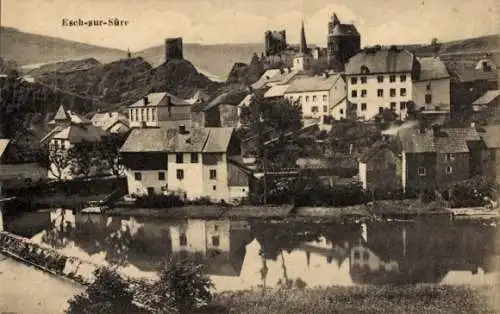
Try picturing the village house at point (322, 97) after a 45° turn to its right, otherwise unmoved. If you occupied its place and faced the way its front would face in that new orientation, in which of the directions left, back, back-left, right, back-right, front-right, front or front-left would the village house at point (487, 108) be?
back

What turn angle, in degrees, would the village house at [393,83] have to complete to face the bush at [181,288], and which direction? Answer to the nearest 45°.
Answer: approximately 45° to its right

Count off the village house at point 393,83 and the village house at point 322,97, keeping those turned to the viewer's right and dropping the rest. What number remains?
0

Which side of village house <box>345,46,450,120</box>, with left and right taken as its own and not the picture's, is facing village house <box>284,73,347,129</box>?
right

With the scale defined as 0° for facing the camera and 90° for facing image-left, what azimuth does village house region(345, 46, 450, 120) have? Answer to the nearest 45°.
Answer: approximately 0°

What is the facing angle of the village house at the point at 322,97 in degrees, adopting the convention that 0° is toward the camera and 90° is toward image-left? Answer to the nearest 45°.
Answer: approximately 45°

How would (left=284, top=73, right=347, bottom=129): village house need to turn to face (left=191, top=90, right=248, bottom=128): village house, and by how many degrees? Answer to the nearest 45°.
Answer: approximately 45° to its right

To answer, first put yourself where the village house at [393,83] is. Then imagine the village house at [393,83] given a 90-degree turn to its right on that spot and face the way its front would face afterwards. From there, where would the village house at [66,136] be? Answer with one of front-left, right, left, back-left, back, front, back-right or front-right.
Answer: front
